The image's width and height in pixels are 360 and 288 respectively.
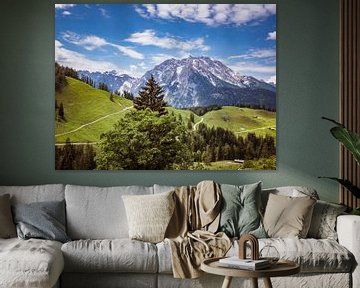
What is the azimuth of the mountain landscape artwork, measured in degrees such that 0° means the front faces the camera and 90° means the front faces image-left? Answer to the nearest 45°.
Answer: approximately 0°

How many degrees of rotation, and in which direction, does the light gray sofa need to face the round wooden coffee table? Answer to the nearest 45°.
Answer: approximately 45° to its left

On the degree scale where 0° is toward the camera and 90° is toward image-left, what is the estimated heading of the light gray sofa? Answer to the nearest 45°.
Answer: approximately 0°

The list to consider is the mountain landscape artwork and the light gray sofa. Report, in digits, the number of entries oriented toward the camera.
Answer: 2
